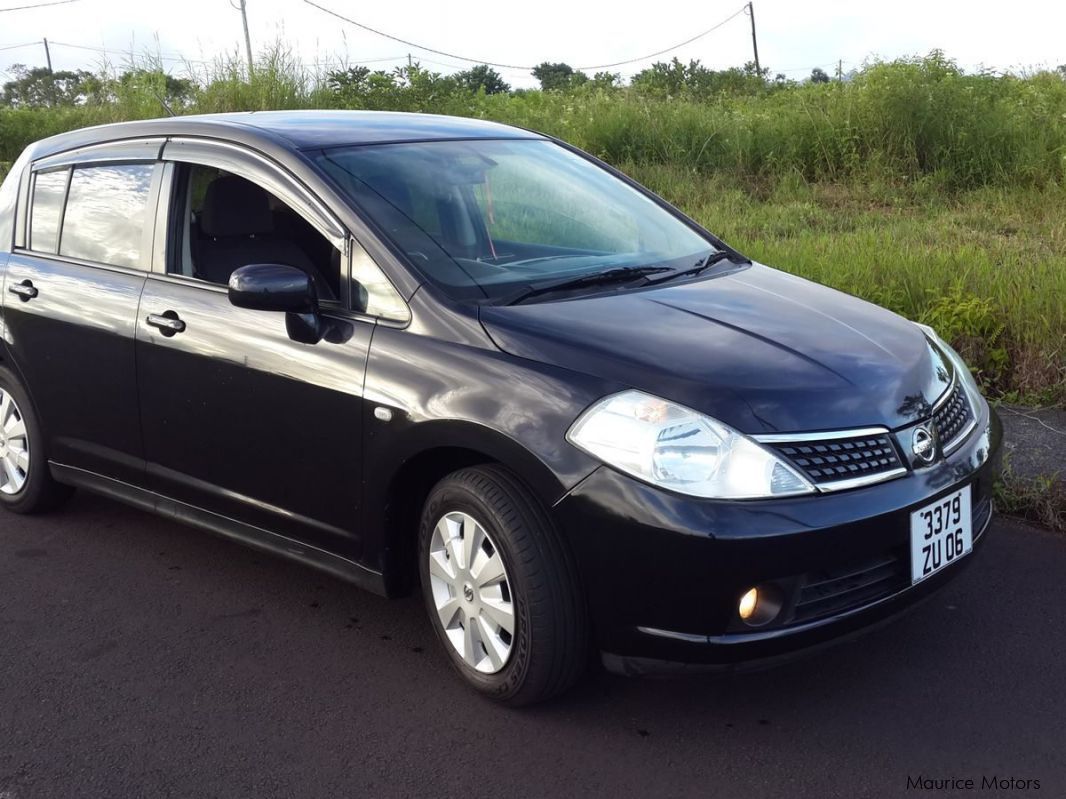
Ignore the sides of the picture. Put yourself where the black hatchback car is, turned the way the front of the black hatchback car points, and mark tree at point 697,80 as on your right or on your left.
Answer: on your left

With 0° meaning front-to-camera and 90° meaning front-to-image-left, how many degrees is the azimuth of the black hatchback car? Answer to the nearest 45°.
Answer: approximately 315°
